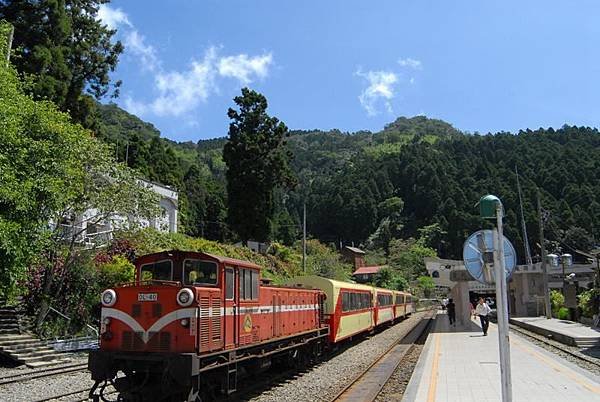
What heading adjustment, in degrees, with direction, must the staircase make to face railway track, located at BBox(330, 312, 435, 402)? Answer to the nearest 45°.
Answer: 0° — it already faces it

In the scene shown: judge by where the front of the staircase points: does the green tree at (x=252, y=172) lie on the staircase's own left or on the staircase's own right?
on the staircase's own left

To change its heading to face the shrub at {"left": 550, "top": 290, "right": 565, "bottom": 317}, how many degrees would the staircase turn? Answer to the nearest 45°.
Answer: approximately 45° to its left

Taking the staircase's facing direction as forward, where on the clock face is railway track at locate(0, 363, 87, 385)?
The railway track is roughly at 1 o'clock from the staircase.

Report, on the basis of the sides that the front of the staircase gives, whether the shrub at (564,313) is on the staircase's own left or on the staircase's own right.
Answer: on the staircase's own left

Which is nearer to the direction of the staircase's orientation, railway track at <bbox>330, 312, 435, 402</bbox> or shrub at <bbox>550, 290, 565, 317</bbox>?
the railway track

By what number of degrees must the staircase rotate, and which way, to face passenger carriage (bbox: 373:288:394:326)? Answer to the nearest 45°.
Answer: approximately 90° to its left

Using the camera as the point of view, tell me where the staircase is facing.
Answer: facing the viewer and to the right of the viewer
